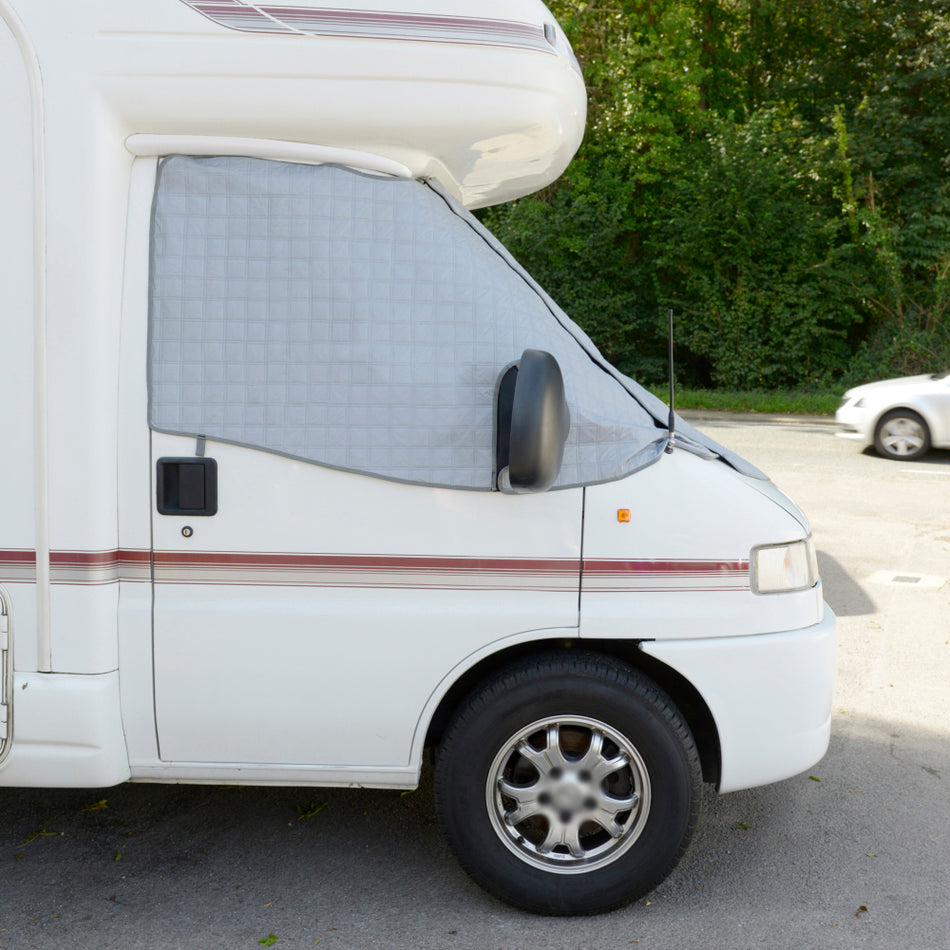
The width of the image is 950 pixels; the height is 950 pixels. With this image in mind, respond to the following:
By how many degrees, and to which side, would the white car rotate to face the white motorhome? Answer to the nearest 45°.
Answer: approximately 90° to its left

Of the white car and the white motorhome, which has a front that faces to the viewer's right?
the white motorhome

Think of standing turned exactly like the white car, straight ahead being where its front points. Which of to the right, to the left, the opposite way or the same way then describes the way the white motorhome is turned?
the opposite way

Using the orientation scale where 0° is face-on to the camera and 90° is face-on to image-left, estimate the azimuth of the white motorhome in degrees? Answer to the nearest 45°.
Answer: approximately 270°

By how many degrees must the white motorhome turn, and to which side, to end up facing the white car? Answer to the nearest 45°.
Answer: approximately 45° to its left

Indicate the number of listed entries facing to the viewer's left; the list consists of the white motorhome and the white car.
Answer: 1

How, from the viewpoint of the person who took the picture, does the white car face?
facing to the left of the viewer
